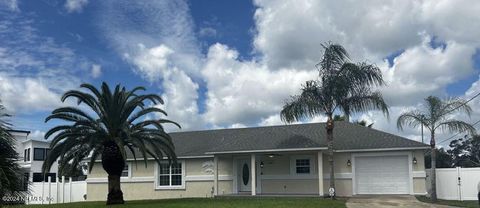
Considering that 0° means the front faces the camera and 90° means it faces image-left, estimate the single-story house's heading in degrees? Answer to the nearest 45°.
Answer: approximately 0°

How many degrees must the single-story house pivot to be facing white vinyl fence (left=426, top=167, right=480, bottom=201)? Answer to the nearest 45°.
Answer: approximately 90° to its left

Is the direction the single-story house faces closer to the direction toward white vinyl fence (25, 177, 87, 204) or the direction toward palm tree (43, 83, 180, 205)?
the palm tree

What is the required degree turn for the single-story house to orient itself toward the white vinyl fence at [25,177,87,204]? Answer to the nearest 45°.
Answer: approximately 135° to its right
